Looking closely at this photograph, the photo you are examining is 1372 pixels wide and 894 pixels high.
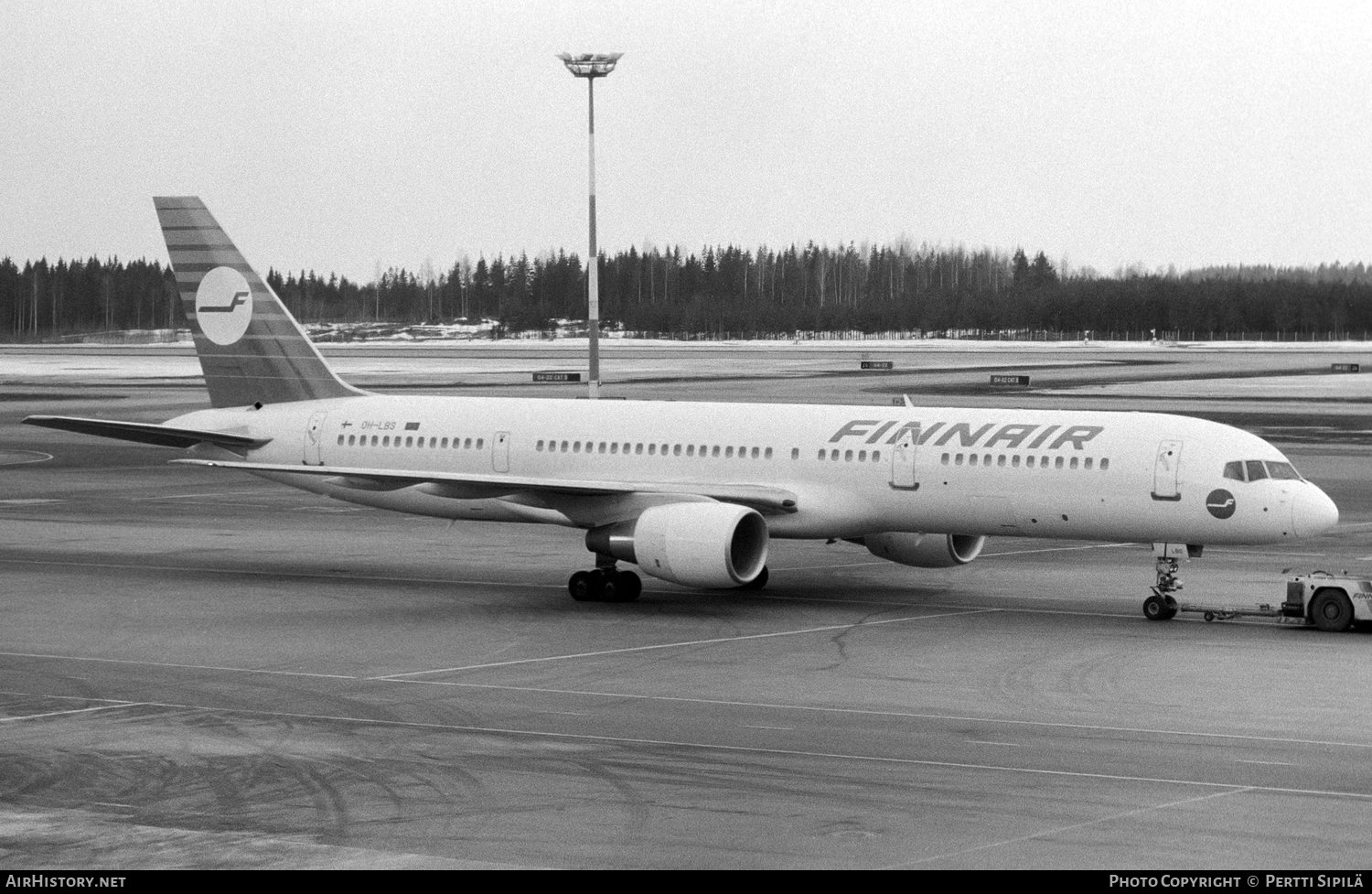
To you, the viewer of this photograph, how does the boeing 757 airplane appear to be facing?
facing the viewer and to the right of the viewer
